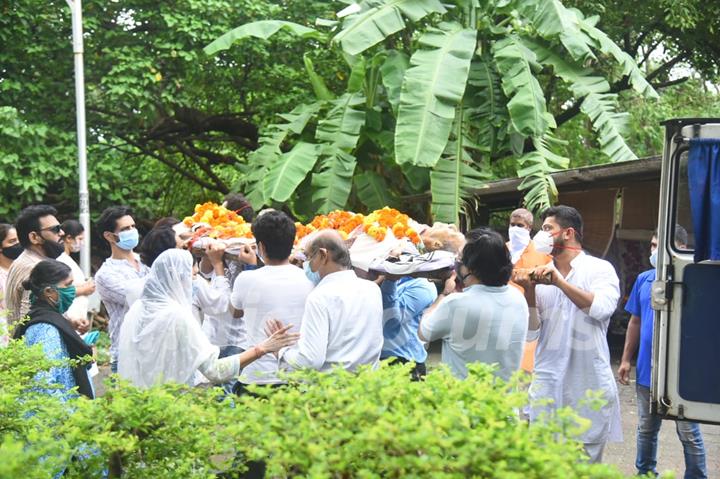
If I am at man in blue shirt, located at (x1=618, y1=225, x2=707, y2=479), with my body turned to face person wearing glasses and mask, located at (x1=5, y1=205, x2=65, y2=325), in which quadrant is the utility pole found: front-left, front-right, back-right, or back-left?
front-right

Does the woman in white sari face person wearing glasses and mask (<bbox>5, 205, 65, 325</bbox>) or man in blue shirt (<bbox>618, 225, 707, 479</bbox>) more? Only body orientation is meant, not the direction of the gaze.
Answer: the man in blue shirt

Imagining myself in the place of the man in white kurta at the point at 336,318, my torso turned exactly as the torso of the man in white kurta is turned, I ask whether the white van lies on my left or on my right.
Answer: on my right

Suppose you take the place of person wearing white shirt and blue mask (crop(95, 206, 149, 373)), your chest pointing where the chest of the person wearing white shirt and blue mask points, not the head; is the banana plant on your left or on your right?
on your left

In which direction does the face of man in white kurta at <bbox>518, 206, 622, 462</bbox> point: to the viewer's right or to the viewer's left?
to the viewer's left

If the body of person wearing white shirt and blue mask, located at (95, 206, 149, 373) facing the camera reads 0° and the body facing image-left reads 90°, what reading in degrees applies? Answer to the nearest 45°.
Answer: approximately 315°

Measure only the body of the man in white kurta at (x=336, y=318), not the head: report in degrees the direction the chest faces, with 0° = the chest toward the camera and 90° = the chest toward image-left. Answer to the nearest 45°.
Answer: approximately 135°

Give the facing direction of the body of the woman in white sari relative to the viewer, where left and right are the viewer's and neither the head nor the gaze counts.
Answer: facing away from the viewer and to the right of the viewer

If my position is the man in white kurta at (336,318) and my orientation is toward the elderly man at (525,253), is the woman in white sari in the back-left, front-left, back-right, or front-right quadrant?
back-left
